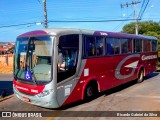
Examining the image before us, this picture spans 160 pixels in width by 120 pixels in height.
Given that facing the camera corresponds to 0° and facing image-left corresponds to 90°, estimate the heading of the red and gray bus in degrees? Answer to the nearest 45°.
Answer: approximately 45°
